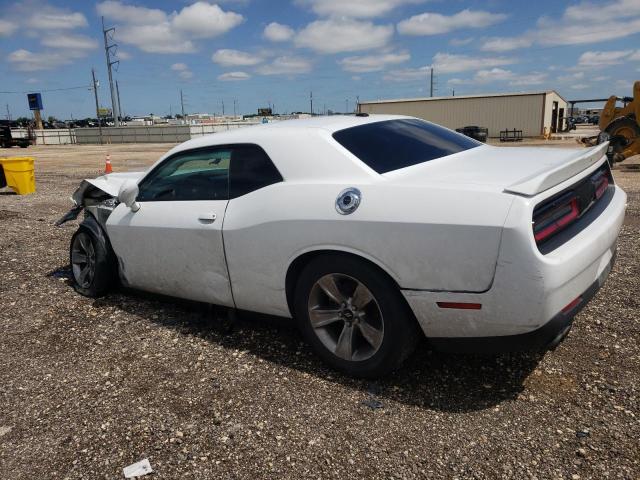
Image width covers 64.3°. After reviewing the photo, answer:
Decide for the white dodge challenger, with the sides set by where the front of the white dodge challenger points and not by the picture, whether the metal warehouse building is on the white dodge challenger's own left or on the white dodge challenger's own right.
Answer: on the white dodge challenger's own right

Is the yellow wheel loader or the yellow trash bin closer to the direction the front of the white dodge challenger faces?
the yellow trash bin

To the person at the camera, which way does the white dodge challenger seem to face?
facing away from the viewer and to the left of the viewer

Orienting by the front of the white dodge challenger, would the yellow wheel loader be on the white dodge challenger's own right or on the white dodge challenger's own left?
on the white dodge challenger's own right

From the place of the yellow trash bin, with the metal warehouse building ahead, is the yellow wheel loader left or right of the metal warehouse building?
right

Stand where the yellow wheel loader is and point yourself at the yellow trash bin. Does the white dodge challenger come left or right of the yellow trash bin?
left

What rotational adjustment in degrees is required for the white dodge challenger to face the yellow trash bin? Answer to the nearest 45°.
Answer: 0° — it already faces it
